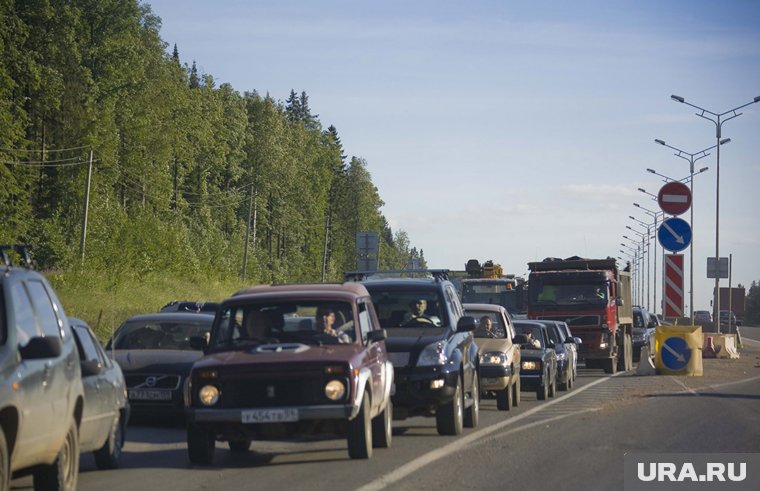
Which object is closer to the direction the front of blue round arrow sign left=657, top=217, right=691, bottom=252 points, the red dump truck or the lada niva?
the lada niva

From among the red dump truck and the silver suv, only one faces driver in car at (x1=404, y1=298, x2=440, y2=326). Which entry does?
the red dump truck

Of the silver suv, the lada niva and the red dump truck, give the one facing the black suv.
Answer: the red dump truck

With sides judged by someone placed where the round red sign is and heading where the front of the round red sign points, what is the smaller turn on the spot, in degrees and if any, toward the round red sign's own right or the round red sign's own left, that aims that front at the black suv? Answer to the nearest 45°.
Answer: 0° — it already faces it

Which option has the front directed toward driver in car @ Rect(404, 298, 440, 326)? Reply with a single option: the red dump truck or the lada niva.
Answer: the red dump truck

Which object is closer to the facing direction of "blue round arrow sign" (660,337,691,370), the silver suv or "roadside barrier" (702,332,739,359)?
the silver suv

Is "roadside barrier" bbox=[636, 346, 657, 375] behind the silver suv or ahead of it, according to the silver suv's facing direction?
behind

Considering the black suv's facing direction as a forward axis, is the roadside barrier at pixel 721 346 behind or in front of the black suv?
behind

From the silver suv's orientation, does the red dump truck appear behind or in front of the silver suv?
behind

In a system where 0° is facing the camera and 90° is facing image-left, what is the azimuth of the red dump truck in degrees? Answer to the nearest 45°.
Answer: approximately 0°
